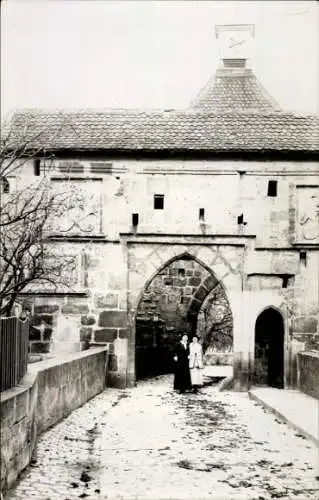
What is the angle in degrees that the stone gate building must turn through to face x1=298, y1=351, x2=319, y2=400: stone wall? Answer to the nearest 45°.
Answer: approximately 45° to its left

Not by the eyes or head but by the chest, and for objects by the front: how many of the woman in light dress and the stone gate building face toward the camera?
2

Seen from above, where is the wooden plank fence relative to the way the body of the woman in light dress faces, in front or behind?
in front

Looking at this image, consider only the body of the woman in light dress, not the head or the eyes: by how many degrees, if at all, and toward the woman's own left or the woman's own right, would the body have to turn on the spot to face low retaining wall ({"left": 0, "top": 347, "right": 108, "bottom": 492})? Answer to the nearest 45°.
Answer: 0° — they already face it

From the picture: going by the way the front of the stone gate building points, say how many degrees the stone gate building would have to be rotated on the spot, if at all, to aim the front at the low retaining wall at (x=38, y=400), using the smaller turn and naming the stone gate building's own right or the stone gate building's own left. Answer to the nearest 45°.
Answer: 0° — it already faces it

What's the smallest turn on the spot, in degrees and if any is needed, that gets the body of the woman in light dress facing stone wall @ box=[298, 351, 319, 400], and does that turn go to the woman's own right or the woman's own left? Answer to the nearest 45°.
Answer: approximately 45° to the woman's own left
